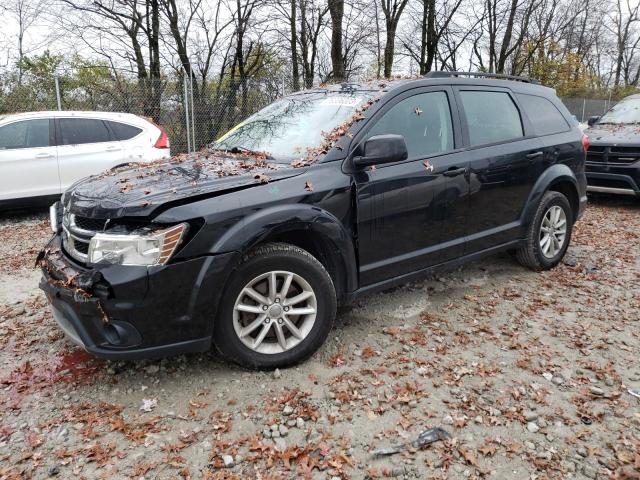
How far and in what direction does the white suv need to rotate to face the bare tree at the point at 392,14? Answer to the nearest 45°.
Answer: approximately 135° to its right

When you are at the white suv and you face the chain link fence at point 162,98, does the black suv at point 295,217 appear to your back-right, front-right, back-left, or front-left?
back-right

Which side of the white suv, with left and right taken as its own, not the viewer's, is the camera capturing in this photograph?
left

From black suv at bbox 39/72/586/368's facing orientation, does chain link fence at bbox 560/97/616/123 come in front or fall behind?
behind

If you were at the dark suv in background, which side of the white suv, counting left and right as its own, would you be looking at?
back

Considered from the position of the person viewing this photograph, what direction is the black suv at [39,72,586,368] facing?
facing the viewer and to the left of the viewer

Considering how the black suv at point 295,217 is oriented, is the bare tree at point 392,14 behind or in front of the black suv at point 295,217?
behind

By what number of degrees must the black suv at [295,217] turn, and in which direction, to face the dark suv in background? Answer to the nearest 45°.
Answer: approximately 180°

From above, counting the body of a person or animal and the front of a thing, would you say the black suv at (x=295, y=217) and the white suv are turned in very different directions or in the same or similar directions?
same or similar directions

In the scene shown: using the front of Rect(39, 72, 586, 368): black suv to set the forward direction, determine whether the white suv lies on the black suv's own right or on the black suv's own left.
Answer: on the black suv's own right

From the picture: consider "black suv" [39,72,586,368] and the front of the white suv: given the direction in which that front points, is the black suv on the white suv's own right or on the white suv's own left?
on the white suv's own left

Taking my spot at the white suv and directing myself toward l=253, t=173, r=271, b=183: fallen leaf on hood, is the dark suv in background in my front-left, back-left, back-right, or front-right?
front-left

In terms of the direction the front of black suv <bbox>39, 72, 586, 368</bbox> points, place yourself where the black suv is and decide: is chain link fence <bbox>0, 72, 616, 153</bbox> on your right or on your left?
on your right

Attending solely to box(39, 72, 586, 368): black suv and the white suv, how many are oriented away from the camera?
0
